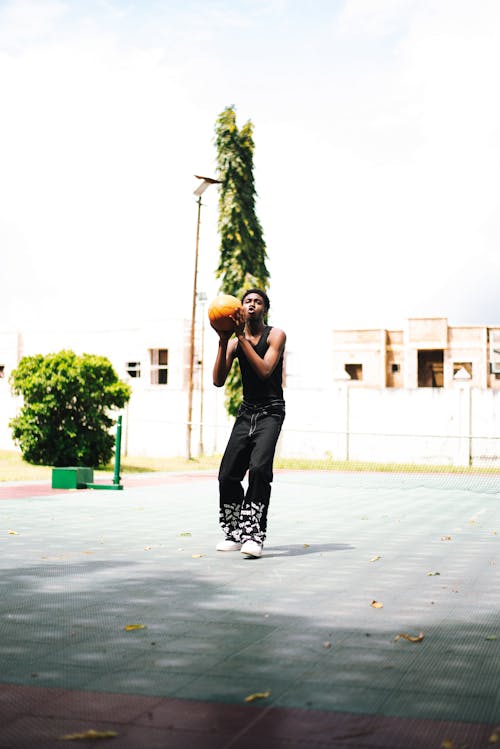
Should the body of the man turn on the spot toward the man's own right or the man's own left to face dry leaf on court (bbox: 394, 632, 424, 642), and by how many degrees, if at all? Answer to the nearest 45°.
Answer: approximately 45° to the man's own left

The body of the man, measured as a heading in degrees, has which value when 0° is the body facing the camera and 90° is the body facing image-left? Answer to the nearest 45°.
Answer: approximately 45°

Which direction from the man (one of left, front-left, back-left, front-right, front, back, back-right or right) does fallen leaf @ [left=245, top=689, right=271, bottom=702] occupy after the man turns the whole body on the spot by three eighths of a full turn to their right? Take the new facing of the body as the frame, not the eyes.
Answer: back

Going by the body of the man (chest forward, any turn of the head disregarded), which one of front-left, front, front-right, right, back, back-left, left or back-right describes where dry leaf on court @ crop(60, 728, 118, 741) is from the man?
front-left

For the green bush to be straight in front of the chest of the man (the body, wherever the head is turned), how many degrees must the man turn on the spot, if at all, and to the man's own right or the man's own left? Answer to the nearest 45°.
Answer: approximately 135° to the man's own right

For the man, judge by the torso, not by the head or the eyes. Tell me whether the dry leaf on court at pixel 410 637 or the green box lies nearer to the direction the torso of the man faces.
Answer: the dry leaf on court

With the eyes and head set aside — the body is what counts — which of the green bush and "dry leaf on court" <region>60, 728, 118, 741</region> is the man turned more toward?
the dry leaf on court

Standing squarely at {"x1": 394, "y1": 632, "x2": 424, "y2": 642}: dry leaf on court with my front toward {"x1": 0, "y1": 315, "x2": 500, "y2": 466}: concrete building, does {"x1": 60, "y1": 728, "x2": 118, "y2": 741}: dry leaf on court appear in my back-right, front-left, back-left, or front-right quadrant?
back-left

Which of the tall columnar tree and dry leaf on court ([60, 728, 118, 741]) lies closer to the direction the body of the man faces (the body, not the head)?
the dry leaf on court

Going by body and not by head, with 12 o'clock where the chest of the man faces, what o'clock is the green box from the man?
The green box is roughly at 4 o'clock from the man.

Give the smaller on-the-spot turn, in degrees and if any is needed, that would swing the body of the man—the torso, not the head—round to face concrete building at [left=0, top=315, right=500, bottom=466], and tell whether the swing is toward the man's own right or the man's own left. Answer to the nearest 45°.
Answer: approximately 135° to the man's own right

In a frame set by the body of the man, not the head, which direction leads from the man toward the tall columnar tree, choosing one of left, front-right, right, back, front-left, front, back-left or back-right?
back-right
